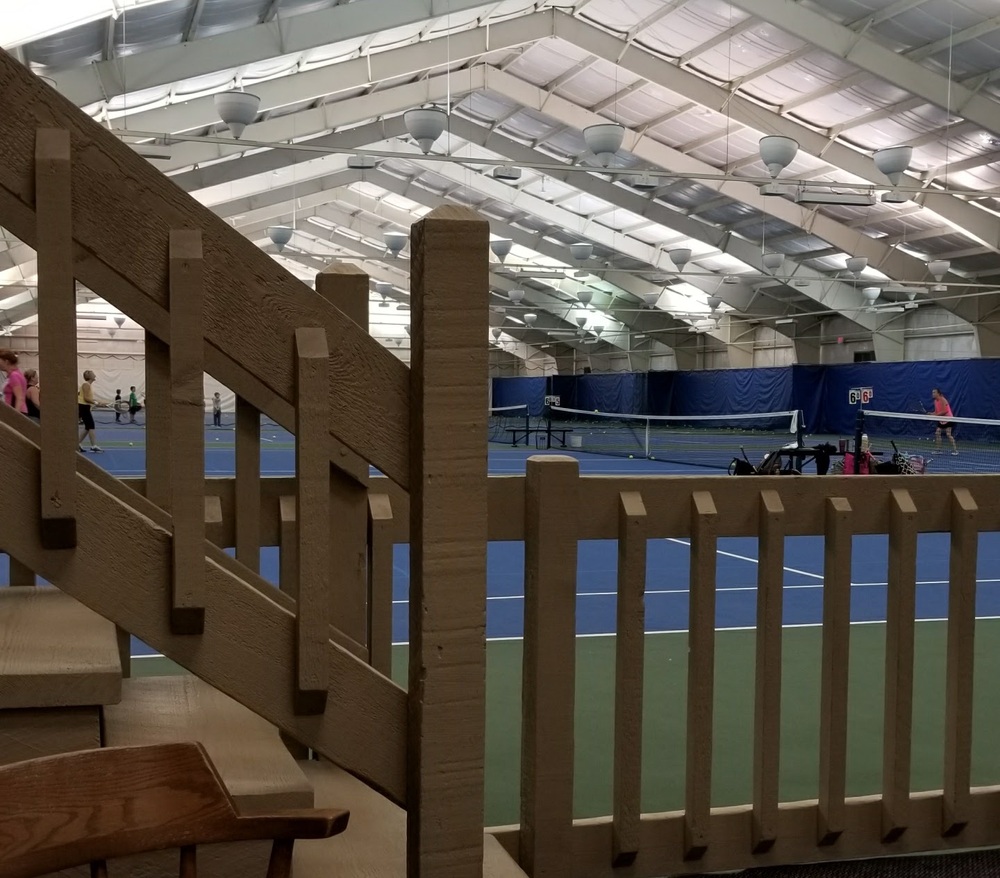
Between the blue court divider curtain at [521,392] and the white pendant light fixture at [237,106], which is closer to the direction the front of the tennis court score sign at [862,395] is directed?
the white pendant light fixture

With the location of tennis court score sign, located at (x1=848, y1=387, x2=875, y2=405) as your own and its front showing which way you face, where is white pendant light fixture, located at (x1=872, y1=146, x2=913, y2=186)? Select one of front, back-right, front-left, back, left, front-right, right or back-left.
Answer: front

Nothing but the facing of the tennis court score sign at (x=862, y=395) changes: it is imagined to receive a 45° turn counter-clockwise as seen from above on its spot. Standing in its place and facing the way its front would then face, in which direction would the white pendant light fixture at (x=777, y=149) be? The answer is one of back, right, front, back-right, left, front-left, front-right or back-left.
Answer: front-right

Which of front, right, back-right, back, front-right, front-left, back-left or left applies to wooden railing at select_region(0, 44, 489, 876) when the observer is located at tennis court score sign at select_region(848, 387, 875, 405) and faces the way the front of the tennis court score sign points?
front

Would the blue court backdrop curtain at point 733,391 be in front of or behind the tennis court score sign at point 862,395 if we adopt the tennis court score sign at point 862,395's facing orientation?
behind

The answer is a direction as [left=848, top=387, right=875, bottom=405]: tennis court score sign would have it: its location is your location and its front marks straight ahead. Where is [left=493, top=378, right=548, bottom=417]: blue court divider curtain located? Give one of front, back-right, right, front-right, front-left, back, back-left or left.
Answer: back-right

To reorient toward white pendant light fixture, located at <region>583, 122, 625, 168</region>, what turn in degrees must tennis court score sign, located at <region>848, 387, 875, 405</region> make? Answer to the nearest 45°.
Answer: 0° — it already faces it

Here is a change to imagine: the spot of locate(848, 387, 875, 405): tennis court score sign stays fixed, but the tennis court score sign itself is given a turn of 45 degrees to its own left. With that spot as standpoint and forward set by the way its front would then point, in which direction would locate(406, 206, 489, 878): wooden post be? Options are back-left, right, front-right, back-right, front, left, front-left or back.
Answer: front-right

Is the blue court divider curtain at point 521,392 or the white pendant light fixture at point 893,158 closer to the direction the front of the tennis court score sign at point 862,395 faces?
the white pendant light fixture

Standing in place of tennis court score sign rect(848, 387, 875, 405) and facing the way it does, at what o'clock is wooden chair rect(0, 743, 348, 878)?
The wooden chair is roughly at 12 o'clock from the tennis court score sign.

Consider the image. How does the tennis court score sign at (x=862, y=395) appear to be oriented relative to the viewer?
toward the camera
